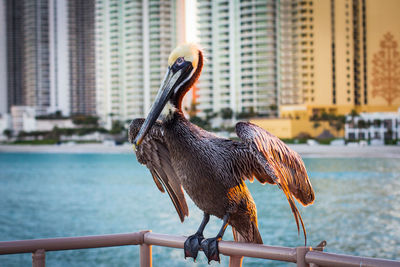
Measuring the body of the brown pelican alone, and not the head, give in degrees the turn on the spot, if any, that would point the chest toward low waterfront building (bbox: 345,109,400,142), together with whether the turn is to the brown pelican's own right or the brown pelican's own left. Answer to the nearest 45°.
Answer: approximately 135° to the brown pelican's own right

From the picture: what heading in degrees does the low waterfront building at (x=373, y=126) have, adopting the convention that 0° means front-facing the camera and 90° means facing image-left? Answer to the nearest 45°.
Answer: approximately 0°

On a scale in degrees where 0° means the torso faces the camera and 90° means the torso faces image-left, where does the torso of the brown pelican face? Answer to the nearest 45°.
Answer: approximately 45°

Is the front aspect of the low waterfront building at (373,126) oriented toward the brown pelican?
yes
